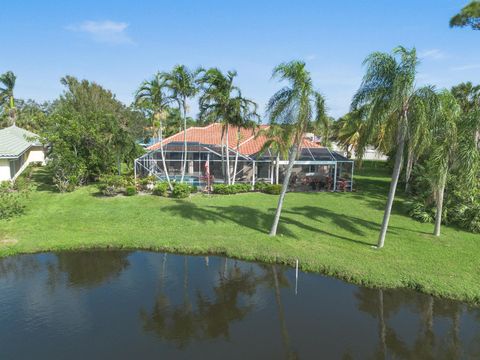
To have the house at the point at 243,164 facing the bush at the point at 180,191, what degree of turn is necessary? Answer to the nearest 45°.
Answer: approximately 135° to its left

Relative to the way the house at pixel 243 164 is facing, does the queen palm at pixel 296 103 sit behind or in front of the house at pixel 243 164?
behind

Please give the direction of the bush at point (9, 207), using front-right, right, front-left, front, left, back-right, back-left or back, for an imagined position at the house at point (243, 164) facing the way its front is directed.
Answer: back-left

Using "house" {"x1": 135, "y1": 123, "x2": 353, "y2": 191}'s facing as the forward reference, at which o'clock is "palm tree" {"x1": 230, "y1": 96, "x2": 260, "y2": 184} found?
The palm tree is roughly at 6 o'clock from the house.

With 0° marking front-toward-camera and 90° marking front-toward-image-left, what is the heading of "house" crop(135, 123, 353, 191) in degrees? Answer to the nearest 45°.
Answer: approximately 180°

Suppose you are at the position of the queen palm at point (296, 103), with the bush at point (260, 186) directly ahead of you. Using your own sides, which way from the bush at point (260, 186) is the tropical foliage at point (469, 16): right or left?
right

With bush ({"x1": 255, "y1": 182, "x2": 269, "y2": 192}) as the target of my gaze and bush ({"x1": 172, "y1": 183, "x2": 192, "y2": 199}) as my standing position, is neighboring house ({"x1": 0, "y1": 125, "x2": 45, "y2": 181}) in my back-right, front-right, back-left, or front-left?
back-left
